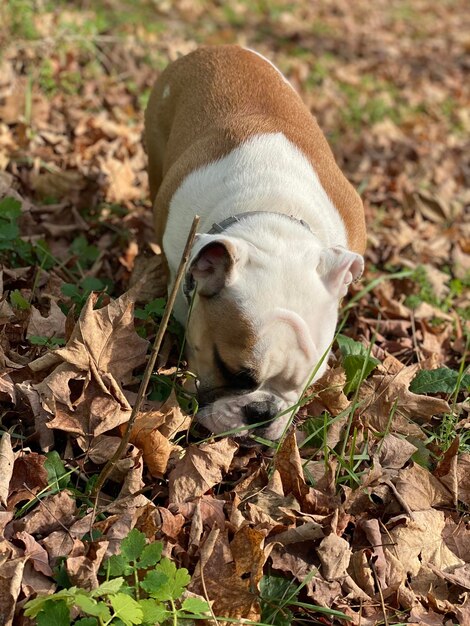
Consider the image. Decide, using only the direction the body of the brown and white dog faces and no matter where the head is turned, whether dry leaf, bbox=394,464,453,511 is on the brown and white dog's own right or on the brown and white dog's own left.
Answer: on the brown and white dog's own left

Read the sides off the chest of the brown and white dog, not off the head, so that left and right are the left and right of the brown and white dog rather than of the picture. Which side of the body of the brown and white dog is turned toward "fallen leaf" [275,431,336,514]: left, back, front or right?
front

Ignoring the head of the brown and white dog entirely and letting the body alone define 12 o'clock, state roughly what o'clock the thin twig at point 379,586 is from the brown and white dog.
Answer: The thin twig is roughly at 11 o'clock from the brown and white dog.

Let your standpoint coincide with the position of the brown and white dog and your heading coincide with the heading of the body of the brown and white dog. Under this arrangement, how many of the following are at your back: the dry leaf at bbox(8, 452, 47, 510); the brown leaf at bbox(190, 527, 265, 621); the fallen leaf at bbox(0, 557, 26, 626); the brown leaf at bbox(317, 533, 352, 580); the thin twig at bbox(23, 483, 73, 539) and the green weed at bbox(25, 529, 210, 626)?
0

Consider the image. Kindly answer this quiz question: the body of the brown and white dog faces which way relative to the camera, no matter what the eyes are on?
toward the camera

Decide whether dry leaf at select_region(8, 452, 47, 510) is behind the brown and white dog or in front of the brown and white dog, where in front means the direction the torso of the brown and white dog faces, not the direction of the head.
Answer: in front

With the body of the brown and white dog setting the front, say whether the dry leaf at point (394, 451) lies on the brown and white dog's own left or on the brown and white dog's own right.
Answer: on the brown and white dog's own left

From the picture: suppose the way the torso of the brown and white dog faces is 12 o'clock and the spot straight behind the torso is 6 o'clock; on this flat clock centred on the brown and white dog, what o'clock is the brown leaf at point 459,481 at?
The brown leaf is roughly at 10 o'clock from the brown and white dog.

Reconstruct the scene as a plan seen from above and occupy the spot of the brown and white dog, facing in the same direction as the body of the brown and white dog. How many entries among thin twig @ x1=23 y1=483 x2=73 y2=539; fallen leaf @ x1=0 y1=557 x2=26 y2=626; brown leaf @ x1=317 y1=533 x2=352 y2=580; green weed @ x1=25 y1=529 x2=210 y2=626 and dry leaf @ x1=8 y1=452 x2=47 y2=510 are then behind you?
0

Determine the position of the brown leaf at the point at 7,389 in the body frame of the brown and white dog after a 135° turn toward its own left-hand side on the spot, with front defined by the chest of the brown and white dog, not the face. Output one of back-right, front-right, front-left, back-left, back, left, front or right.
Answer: back

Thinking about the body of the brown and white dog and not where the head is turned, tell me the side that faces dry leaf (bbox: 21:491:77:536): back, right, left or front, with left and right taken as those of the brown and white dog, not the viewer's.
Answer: front

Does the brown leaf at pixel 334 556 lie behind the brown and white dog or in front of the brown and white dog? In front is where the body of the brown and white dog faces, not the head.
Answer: in front

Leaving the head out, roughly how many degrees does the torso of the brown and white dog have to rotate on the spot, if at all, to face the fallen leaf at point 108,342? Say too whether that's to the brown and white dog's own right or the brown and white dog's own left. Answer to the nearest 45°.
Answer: approximately 45° to the brown and white dog's own right

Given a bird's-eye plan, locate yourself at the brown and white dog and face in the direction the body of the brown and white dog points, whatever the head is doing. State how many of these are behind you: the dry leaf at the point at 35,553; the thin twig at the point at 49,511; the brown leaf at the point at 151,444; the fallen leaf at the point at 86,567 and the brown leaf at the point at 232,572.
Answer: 0
